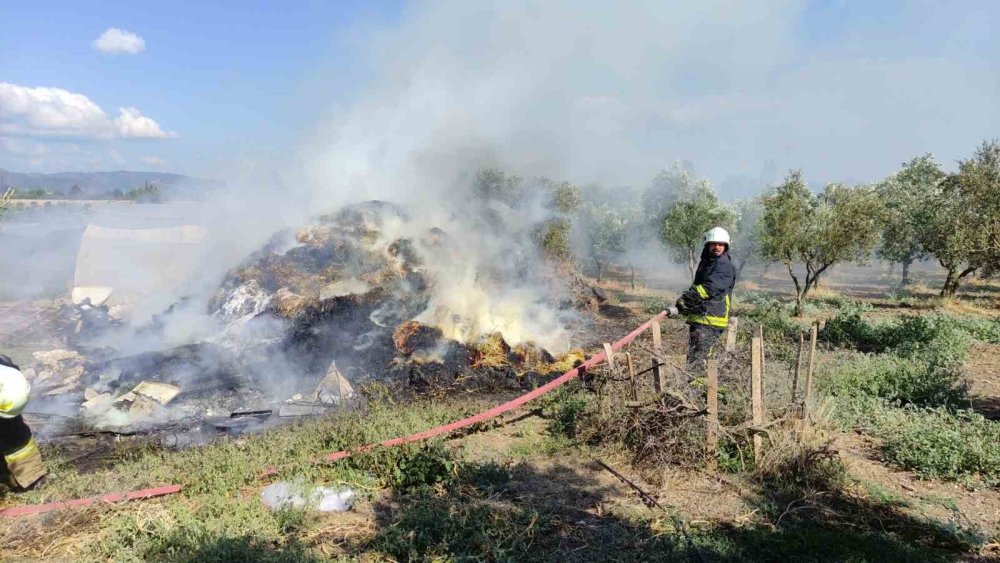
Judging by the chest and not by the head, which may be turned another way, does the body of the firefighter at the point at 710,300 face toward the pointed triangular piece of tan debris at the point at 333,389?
yes

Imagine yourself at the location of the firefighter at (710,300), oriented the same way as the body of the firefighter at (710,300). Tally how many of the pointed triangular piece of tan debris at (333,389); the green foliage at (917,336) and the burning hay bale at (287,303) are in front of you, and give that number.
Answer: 2

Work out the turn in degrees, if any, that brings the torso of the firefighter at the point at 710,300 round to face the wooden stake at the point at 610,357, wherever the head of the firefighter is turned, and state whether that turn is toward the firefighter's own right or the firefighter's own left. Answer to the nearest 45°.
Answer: approximately 45° to the firefighter's own left

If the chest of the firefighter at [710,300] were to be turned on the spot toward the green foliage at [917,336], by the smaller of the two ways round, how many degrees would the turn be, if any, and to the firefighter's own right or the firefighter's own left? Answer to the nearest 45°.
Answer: approximately 135° to the firefighter's own right

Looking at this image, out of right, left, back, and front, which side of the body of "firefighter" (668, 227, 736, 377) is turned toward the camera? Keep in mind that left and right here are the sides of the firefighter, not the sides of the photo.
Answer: left

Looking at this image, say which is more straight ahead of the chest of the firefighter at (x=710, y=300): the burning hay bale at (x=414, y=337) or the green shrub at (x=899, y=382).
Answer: the burning hay bale

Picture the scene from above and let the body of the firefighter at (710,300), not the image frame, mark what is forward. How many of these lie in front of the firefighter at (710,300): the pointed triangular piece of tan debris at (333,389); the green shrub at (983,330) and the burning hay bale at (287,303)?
2

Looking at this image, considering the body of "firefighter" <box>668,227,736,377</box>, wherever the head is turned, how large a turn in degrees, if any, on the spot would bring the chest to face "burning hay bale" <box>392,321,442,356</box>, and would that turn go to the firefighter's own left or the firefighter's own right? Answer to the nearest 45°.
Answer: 0° — they already face it

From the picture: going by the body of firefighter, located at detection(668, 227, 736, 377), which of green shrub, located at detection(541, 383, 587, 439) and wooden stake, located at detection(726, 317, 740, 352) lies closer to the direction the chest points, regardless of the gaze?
the green shrub

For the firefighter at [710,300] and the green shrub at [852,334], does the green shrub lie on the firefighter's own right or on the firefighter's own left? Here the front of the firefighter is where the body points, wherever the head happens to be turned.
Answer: on the firefighter's own right

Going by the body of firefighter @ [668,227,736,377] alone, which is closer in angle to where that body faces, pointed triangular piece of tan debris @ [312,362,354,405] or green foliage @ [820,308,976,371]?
the pointed triangular piece of tan debris

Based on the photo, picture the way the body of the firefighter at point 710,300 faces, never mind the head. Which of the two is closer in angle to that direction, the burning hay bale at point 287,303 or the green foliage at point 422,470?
the burning hay bale
